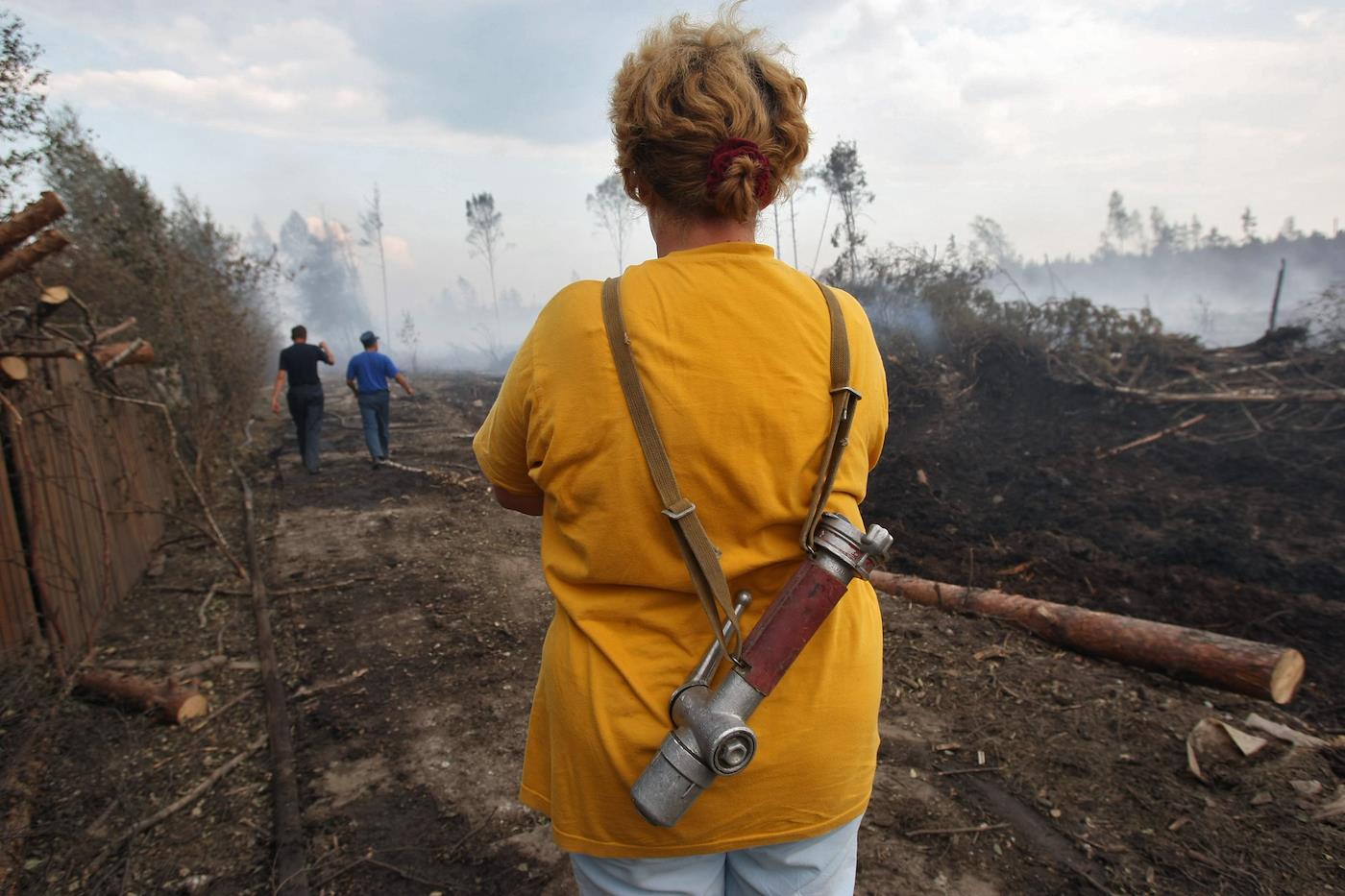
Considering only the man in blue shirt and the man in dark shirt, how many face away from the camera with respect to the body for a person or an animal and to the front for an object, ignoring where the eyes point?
2

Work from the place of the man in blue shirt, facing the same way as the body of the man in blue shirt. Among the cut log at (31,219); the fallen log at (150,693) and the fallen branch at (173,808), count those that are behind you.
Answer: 3

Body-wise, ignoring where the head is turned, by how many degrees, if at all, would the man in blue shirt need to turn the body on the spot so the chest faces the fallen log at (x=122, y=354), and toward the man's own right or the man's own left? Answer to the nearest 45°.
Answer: approximately 135° to the man's own left

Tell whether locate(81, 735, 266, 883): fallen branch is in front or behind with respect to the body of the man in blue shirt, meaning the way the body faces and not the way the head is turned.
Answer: behind

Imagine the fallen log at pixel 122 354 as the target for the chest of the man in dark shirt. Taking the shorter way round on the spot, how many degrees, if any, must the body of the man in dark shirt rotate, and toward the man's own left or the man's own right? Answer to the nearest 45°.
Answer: approximately 180°

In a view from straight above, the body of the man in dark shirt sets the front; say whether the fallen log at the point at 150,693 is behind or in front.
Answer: behind

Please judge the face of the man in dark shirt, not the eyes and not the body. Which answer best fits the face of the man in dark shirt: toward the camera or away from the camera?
away from the camera

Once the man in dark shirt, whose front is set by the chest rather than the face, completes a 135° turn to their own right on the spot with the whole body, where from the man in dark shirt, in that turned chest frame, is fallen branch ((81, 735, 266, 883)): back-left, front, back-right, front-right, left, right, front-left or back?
front-right

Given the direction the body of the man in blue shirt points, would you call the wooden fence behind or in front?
behind

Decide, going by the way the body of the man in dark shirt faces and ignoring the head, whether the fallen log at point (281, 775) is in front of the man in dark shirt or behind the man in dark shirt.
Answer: behind

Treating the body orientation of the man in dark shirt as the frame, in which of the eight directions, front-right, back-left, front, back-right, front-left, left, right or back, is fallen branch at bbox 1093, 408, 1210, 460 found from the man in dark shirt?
back-right

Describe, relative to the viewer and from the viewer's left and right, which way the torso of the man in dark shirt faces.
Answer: facing away from the viewer

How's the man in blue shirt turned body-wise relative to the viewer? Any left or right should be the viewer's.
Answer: facing away from the viewer

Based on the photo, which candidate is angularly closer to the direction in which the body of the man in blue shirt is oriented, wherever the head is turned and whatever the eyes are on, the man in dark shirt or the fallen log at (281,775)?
the man in dark shirt

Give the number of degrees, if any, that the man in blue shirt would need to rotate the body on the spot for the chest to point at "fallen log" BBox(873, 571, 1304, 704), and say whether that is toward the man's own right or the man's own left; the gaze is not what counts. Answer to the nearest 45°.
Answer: approximately 135° to the man's own right
